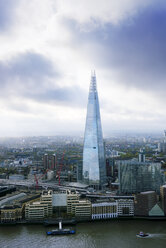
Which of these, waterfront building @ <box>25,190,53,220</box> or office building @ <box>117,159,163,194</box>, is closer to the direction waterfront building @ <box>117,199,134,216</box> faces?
the waterfront building

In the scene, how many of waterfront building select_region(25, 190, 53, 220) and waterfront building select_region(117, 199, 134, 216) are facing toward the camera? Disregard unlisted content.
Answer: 2

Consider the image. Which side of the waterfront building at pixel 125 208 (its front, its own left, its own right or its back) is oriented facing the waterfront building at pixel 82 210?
right

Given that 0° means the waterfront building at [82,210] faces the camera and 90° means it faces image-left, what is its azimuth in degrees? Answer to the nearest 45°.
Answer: approximately 0°

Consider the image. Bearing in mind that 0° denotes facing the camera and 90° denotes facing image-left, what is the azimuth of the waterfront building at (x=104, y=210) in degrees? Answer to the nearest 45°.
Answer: approximately 0°

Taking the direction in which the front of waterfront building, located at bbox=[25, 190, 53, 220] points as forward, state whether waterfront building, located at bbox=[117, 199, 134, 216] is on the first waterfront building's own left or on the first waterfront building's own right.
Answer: on the first waterfront building's own left

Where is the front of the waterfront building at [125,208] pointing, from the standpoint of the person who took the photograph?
facing the viewer

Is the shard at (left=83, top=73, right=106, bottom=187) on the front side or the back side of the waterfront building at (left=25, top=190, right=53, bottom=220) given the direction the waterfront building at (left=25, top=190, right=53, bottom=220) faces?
on the back side

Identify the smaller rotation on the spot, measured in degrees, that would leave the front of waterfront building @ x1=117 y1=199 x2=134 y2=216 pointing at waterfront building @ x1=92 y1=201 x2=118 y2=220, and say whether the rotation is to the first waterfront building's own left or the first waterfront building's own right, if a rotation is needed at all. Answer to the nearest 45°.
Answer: approximately 90° to the first waterfront building's own right

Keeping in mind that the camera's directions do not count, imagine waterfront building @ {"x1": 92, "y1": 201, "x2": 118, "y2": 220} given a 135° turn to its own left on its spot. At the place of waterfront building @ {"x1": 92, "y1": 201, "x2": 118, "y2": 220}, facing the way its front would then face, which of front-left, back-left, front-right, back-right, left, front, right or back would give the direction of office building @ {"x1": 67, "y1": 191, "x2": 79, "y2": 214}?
back-left

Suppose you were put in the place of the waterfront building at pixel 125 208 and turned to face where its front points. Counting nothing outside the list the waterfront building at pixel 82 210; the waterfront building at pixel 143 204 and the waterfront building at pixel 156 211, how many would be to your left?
2

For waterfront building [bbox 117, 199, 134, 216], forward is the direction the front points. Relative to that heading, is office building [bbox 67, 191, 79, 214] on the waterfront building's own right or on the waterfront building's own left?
on the waterfront building's own right

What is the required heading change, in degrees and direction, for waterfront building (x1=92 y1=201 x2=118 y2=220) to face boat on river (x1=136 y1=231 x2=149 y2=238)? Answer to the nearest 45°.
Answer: approximately 45° to its left

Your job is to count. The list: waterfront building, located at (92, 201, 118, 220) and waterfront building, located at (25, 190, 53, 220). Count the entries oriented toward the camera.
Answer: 2
